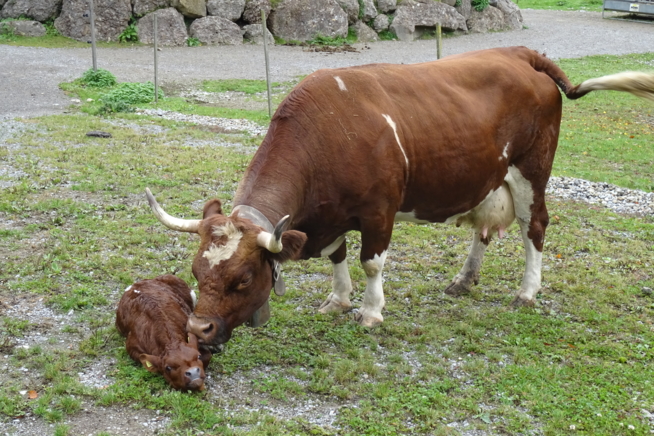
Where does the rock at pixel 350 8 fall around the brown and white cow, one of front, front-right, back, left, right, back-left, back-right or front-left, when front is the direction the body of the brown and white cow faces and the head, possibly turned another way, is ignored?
back-right

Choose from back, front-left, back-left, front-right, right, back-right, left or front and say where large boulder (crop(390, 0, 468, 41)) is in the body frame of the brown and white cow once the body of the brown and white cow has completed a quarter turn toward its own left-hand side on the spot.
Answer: back-left

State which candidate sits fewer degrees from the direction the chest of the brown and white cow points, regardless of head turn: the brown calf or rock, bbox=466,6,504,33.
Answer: the brown calf

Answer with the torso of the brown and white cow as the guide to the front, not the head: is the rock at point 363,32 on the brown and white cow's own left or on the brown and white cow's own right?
on the brown and white cow's own right

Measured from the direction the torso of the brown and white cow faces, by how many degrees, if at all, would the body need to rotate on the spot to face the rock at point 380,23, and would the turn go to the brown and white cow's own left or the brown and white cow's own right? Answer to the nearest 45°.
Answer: approximately 135° to the brown and white cow's own right

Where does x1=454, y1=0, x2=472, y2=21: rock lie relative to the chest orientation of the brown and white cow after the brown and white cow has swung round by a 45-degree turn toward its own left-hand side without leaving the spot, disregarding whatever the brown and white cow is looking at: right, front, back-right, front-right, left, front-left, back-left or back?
back

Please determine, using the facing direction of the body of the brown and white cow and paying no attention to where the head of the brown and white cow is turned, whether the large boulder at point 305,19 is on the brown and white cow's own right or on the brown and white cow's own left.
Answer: on the brown and white cow's own right

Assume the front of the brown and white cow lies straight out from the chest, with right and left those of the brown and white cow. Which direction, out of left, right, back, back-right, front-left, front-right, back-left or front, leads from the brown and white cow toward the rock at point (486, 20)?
back-right

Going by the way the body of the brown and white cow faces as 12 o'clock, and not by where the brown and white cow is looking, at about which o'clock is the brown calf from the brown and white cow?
The brown calf is roughly at 12 o'clock from the brown and white cow.

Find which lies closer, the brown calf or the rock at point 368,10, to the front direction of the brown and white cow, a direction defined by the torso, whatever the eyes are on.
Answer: the brown calf

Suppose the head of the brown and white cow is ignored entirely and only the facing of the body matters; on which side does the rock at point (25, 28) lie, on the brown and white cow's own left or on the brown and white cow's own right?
on the brown and white cow's own right

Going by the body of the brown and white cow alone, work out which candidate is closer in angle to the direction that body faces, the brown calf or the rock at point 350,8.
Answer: the brown calf

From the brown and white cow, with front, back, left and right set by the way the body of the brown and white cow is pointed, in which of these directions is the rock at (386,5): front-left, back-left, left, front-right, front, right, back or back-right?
back-right

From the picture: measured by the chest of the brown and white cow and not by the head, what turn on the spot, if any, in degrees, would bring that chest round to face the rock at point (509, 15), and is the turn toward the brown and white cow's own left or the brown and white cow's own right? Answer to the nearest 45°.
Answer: approximately 135° to the brown and white cow's own right

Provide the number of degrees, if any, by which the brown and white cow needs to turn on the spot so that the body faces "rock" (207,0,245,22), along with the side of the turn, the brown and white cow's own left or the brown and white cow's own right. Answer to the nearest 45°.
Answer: approximately 135° to the brown and white cow's own right

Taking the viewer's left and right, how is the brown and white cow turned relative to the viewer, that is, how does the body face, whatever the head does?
facing the viewer and to the left of the viewer
